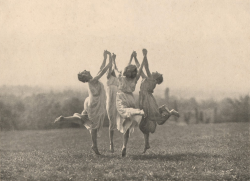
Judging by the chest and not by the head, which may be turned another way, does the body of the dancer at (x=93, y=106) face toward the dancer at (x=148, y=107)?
yes

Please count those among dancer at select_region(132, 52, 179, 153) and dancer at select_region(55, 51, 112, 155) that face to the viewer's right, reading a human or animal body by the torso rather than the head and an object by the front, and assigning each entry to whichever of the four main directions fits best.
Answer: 1

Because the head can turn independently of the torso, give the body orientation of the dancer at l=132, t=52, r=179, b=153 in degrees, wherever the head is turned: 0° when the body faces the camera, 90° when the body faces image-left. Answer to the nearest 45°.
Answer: approximately 90°

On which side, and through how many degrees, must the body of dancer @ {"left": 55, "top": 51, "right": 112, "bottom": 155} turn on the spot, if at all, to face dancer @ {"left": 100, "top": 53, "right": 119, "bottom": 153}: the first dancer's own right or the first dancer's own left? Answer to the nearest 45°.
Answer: approximately 45° to the first dancer's own left

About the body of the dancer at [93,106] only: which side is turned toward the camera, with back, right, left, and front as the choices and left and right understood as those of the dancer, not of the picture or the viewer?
right

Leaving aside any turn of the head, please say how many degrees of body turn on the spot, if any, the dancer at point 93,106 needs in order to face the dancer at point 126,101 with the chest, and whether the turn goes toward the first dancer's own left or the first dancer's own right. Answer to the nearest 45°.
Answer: approximately 45° to the first dancer's own right

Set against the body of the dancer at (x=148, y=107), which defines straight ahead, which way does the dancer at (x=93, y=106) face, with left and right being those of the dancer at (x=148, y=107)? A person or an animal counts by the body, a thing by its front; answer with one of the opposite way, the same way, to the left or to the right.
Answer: the opposite way

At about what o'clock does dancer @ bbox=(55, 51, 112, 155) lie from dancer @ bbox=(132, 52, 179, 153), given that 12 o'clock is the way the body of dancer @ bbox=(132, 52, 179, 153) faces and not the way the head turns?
dancer @ bbox=(55, 51, 112, 155) is roughly at 12 o'clock from dancer @ bbox=(132, 52, 179, 153).
